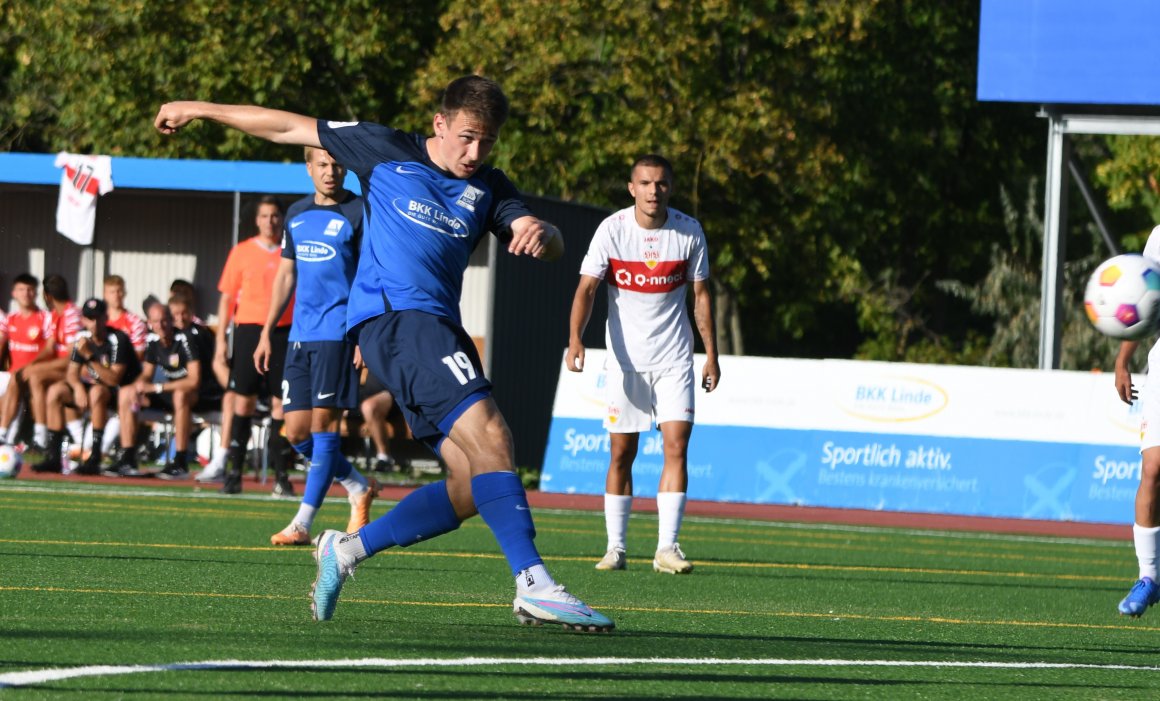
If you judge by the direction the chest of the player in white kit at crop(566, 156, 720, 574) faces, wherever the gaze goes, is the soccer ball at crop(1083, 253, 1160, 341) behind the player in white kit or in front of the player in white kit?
in front

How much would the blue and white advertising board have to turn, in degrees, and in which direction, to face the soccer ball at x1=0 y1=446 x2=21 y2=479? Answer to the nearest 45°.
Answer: approximately 90° to its right

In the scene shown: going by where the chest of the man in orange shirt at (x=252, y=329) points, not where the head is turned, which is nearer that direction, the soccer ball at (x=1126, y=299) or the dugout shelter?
the soccer ball

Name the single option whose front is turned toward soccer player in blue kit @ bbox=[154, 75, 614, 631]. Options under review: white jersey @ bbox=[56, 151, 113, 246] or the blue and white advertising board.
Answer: the blue and white advertising board

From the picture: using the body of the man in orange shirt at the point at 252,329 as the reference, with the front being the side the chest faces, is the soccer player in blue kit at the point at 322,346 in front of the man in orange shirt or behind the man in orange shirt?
in front

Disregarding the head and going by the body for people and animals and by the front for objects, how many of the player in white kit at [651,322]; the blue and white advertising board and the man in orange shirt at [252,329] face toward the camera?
3

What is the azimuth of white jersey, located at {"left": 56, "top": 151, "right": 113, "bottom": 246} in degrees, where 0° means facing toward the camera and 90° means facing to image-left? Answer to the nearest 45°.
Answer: approximately 180°

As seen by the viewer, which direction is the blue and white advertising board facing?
toward the camera

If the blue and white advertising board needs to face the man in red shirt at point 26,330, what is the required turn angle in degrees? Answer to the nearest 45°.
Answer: approximately 90° to its right

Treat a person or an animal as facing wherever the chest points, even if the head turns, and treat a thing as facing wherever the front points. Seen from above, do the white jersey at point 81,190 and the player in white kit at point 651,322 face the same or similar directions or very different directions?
very different directions

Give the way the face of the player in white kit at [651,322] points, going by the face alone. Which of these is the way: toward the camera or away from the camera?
toward the camera

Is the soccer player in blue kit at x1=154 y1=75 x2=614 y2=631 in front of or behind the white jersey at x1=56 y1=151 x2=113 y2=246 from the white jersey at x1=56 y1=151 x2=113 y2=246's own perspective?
behind

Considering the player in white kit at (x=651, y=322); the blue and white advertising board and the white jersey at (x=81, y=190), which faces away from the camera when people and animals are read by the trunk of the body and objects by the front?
the white jersey

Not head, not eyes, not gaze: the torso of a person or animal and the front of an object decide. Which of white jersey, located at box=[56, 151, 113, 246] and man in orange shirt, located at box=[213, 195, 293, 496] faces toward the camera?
the man in orange shirt

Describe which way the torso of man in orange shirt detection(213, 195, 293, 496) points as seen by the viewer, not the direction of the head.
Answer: toward the camera
